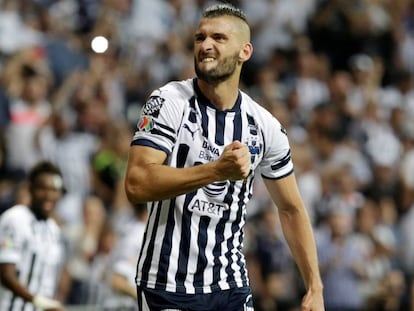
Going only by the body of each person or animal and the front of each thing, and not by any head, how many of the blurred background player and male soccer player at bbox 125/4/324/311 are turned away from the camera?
0

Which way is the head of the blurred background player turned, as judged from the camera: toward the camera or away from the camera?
toward the camera

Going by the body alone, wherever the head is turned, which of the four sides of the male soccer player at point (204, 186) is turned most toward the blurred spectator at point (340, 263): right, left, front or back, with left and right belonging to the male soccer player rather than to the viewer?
back

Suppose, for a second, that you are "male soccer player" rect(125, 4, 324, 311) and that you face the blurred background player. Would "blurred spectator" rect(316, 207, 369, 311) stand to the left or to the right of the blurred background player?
right

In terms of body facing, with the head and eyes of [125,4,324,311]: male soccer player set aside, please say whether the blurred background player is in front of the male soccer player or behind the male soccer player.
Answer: behind

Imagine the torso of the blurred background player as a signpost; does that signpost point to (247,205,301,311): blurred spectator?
no

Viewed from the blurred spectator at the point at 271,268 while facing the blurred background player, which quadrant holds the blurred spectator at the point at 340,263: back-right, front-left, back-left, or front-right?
back-left

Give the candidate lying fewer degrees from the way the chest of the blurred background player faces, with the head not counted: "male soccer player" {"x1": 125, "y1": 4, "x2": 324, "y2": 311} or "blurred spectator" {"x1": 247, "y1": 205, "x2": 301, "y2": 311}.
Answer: the male soccer player

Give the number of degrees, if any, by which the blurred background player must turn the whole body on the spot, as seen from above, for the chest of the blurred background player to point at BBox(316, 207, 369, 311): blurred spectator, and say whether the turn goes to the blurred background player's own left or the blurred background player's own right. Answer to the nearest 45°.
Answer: approximately 90° to the blurred background player's own left

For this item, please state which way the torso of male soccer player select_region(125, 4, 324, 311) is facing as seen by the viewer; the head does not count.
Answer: toward the camera

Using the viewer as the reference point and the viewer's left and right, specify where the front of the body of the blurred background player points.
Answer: facing the viewer and to the right of the viewer

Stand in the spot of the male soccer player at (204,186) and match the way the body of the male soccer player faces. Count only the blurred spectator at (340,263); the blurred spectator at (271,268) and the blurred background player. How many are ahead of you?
0

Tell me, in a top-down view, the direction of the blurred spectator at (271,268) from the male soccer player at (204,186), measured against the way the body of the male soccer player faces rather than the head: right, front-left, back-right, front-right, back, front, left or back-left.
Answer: back
